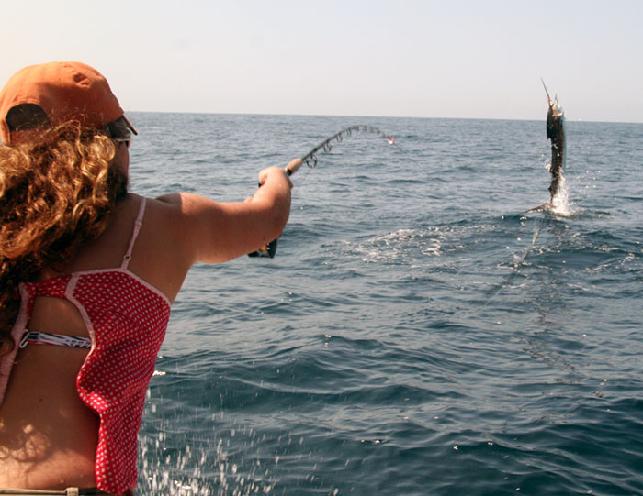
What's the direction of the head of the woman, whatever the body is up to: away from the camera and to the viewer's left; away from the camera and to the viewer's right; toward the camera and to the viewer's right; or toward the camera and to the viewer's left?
away from the camera and to the viewer's right

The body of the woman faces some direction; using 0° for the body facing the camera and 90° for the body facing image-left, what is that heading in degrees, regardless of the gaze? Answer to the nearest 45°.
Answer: approximately 225°
